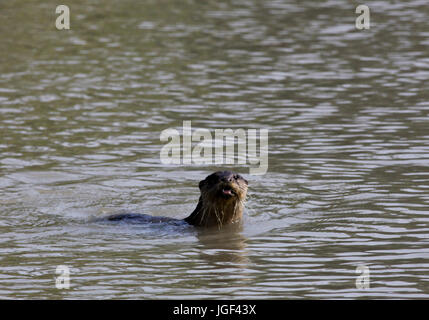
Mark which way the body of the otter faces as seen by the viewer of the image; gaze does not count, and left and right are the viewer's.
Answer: facing the viewer and to the right of the viewer
